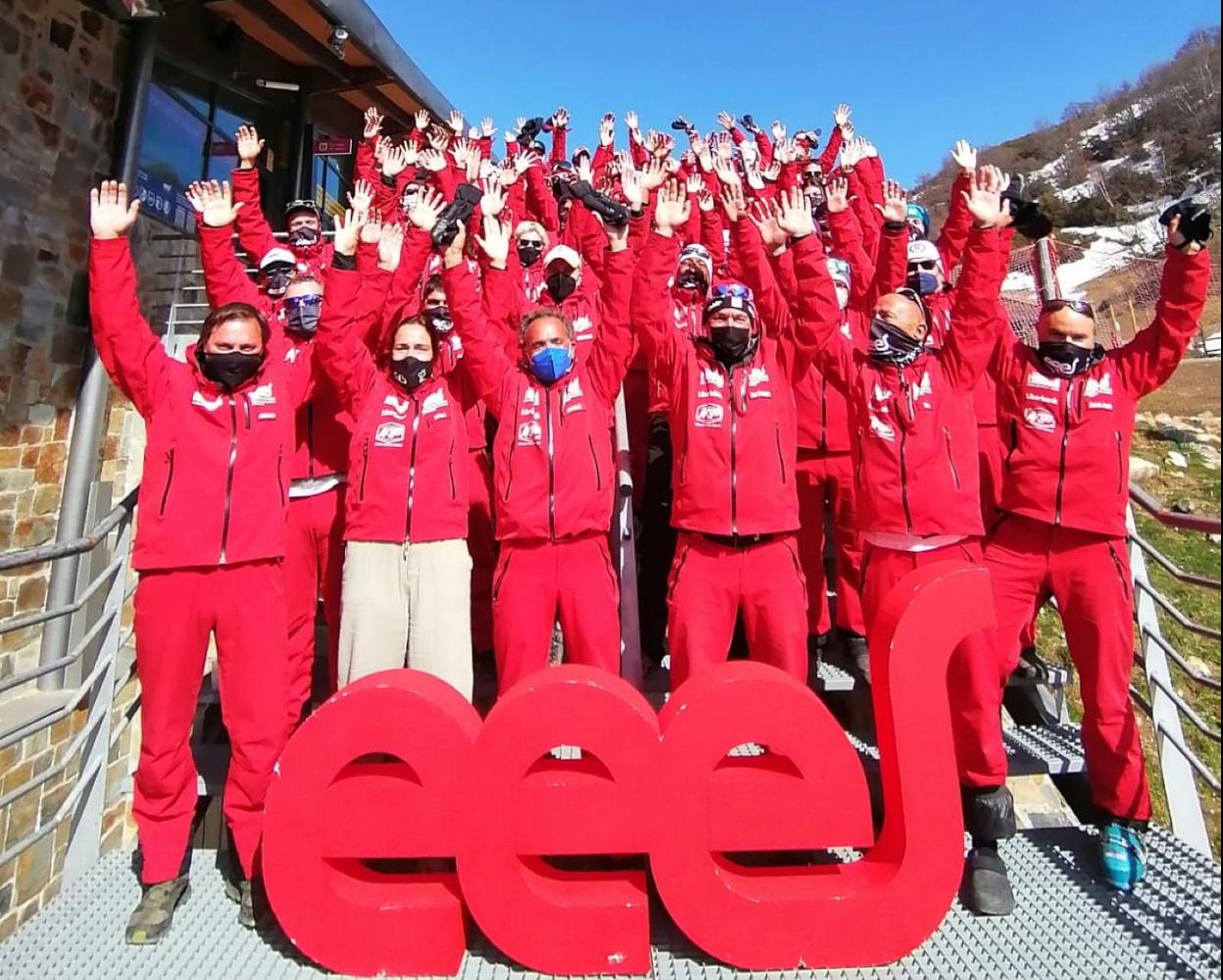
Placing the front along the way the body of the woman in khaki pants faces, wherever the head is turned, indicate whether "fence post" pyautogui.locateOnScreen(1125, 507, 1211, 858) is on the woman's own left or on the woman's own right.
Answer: on the woman's own left

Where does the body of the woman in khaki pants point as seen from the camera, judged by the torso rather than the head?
toward the camera

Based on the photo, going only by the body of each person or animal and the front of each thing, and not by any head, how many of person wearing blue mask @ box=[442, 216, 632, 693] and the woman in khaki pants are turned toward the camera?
2

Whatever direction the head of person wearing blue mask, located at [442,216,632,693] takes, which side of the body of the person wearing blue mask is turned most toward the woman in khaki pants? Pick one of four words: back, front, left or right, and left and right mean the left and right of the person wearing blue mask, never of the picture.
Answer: right

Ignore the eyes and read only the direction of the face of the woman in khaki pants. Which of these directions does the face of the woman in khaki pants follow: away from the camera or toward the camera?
toward the camera

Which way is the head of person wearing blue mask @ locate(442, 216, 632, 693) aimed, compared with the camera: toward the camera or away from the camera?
toward the camera

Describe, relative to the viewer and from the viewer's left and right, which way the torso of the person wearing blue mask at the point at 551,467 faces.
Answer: facing the viewer

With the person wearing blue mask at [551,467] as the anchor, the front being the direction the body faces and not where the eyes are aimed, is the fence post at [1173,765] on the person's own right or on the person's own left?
on the person's own left

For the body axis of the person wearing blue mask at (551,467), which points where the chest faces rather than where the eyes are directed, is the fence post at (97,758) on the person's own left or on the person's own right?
on the person's own right

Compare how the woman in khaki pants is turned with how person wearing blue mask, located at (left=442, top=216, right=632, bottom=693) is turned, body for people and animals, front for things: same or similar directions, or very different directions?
same or similar directions
